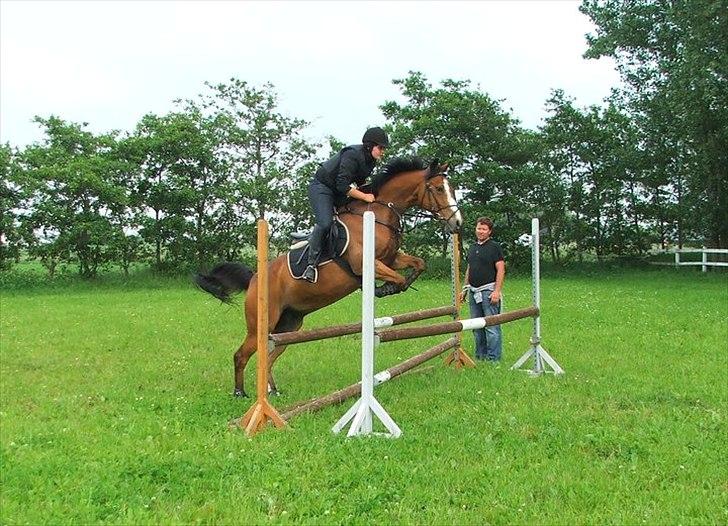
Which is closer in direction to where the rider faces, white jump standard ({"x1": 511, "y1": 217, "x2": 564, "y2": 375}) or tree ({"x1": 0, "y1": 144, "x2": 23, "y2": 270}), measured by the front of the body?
the white jump standard

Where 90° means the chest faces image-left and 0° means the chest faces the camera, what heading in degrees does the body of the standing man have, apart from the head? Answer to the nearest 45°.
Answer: approximately 45°

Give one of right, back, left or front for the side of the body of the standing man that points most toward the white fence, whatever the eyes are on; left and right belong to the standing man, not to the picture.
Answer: back

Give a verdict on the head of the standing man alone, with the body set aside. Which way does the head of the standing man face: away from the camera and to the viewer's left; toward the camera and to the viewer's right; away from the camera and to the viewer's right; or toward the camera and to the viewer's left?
toward the camera and to the viewer's left

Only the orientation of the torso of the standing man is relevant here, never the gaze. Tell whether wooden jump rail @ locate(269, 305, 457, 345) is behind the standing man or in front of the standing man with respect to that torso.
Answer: in front

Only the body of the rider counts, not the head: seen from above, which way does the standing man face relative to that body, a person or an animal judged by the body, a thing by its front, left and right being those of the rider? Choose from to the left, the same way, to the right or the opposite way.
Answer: to the right

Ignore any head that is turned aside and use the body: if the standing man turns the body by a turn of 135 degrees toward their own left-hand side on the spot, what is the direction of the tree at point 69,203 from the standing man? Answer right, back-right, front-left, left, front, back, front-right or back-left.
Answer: back-left

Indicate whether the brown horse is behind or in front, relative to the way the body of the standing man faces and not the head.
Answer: in front

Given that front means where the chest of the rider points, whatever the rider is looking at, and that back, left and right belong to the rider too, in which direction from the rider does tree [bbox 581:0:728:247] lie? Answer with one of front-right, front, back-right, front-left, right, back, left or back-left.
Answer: left

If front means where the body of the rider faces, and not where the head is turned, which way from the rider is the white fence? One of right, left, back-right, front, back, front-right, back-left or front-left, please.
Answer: left

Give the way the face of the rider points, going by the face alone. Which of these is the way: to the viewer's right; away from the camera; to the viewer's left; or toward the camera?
to the viewer's right
